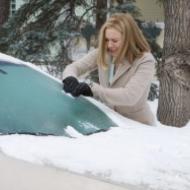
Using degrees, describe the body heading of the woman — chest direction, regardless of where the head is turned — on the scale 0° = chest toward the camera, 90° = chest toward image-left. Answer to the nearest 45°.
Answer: approximately 45°

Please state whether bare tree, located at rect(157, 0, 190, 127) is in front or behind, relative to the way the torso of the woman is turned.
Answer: behind

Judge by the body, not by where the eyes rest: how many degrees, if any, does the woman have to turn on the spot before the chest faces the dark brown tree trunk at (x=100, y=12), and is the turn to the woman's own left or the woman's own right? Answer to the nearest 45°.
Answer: approximately 135° to the woman's own right

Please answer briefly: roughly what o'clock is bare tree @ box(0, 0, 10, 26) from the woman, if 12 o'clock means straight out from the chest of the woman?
The bare tree is roughly at 4 o'clock from the woman.
